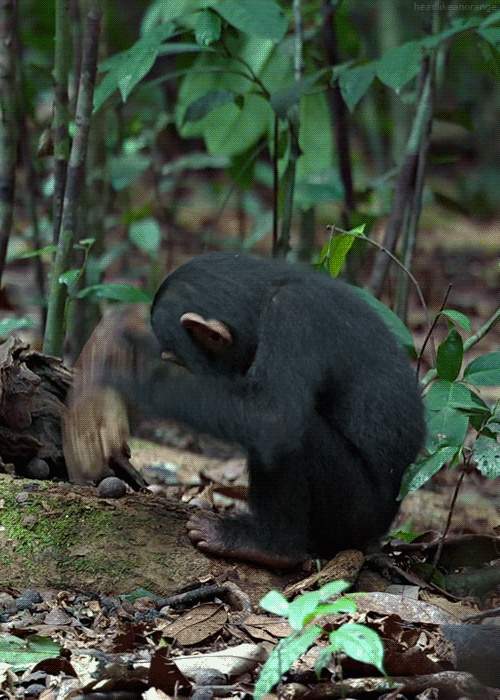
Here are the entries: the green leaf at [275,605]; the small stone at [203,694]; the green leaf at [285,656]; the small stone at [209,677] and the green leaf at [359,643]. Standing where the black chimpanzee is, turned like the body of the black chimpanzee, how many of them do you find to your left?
5

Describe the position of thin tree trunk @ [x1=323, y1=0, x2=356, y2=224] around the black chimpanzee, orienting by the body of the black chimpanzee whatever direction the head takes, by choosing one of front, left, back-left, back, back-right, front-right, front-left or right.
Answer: right

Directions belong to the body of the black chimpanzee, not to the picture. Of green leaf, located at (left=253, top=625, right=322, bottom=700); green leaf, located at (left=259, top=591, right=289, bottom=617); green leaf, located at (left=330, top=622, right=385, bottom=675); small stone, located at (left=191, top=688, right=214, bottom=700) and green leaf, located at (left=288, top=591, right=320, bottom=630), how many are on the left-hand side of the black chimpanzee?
5

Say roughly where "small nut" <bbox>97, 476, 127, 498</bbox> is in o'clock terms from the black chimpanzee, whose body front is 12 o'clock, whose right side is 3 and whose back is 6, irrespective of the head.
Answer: The small nut is roughly at 12 o'clock from the black chimpanzee.

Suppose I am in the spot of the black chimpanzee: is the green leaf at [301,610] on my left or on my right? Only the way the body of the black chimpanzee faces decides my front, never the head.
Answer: on my left

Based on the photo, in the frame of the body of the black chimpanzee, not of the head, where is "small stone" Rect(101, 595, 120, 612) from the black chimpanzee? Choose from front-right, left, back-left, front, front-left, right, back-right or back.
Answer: front-left

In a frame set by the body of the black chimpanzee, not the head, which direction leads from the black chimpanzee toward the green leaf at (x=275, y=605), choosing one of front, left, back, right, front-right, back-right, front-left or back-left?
left

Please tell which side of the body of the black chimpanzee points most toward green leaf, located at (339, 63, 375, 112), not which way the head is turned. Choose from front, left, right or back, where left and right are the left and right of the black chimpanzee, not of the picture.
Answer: right

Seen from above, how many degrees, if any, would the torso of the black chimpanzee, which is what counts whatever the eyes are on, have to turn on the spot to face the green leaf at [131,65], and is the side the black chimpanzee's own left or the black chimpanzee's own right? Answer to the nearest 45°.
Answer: approximately 45° to the black chimpanzee's own right

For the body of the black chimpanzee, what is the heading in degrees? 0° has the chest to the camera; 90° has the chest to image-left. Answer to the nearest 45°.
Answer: approximately 90°

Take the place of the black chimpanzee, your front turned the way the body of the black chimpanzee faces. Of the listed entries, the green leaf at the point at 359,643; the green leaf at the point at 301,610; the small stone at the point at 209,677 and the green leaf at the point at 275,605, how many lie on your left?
4

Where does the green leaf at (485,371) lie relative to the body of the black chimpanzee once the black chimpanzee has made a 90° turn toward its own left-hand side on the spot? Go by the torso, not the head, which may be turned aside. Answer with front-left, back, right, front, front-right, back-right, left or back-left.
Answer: left

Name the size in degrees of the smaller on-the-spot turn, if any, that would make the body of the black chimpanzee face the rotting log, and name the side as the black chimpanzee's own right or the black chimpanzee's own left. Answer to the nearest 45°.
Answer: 0° — it already faces it
